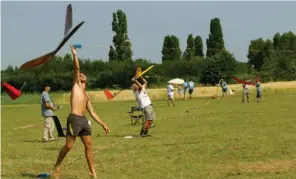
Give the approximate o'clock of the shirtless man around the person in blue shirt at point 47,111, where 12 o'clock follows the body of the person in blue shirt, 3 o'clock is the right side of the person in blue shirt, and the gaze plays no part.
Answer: The shirtless man is roughly at 3 o'clock from the person in blue shirt.

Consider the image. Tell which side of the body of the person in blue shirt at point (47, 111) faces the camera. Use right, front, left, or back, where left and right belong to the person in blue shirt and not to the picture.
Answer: right

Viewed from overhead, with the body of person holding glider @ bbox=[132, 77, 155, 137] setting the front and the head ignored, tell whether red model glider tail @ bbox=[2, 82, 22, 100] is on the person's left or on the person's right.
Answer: on the person's right
